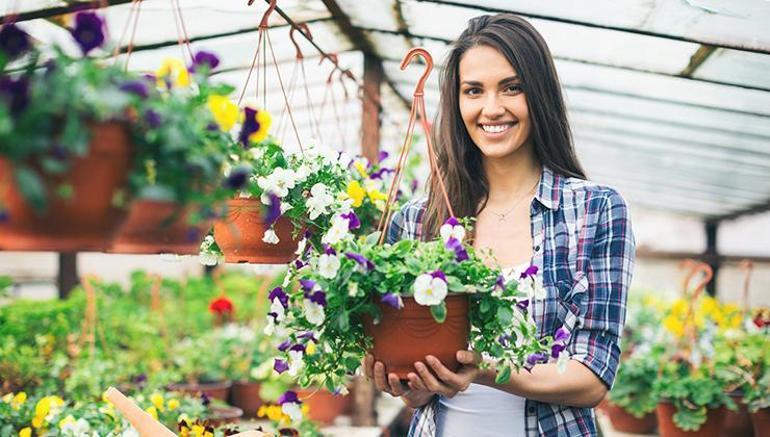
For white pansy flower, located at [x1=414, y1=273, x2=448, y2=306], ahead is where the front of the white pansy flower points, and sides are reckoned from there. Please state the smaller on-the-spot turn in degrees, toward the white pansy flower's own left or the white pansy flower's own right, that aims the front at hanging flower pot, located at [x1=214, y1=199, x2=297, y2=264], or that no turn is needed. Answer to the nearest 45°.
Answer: approximately 135° to the white pansy flower's own right

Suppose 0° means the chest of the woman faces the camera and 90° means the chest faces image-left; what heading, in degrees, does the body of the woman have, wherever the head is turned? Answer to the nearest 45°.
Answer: approximately 45°

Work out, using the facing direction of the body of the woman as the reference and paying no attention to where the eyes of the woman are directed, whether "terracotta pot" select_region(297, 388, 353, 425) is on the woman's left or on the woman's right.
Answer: on the woman's right

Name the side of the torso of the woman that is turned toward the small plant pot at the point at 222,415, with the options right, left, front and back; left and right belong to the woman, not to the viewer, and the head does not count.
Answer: right

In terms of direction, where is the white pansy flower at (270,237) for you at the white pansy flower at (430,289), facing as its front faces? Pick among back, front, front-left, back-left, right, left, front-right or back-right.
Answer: back-right

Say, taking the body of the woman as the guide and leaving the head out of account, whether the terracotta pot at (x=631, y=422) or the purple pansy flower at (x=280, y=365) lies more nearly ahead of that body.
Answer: the purple pansy flower

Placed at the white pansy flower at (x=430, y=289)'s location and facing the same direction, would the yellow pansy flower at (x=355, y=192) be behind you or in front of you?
behind
